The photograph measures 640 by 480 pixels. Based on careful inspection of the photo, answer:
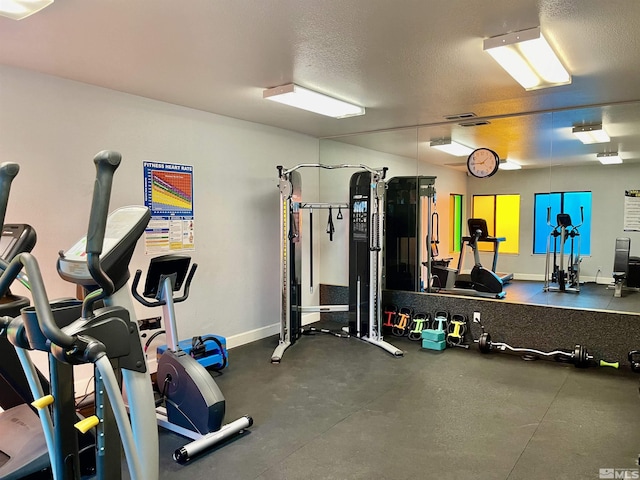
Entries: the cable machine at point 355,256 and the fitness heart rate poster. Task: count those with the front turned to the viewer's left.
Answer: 0

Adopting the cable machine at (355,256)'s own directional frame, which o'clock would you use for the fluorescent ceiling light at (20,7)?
The fluorescent ceiling light is roughly at 1 o'clock from the cable machine.

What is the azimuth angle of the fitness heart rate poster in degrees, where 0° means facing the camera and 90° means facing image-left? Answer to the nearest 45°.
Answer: approximately 315°

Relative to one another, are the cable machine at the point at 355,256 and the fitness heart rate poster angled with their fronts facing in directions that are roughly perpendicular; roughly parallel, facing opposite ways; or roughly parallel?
roughly perpendicular

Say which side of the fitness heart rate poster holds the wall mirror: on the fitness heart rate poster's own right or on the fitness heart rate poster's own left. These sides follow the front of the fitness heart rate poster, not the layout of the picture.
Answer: on the fitness heart rate poster's own left

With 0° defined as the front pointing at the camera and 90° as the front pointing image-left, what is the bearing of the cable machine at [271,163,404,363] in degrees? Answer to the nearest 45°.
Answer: approximately 0°

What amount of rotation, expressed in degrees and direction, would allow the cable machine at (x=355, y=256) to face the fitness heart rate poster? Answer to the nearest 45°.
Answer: approximately 45° to its right

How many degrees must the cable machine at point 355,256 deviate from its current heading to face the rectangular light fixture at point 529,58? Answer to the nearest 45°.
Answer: approximately 45° to its left

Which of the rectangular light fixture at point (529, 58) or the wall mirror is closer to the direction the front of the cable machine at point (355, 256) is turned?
the rectangular light fixture

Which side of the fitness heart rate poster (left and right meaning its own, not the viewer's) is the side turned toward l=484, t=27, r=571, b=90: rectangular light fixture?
front

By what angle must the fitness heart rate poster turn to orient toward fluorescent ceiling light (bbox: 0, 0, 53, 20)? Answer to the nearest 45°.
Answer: approximately 45° to its right
